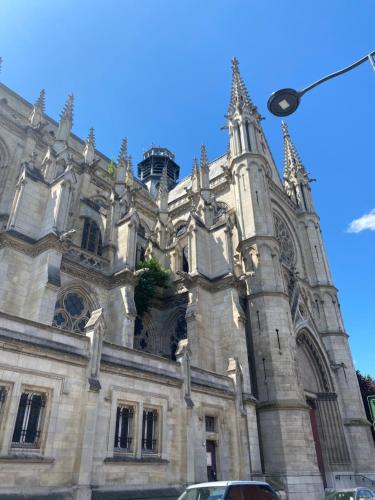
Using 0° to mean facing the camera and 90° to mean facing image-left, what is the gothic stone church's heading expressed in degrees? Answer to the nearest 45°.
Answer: approximately 315°

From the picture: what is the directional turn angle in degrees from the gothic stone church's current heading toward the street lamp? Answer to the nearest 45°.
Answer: approximately 45° to its right
